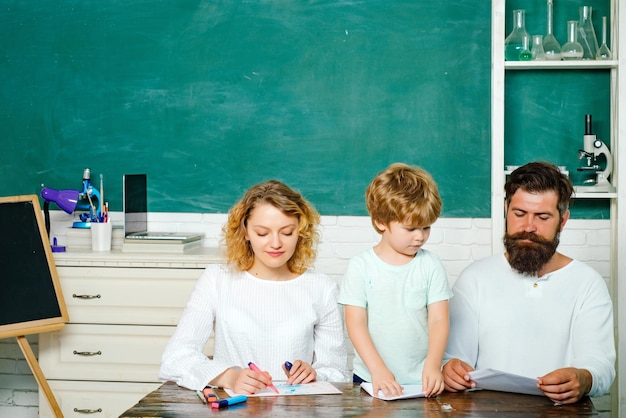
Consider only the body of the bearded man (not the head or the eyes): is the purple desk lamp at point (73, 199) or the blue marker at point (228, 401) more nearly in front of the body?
the blue marker

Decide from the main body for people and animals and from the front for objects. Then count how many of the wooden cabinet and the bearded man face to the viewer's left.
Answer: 0

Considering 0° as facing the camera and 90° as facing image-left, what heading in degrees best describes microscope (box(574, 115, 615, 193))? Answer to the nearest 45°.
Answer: approximately 90°

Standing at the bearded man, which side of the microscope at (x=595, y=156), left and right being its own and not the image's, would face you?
left

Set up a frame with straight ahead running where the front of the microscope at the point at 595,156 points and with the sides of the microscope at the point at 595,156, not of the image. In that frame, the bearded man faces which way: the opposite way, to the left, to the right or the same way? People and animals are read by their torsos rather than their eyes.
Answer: to the left

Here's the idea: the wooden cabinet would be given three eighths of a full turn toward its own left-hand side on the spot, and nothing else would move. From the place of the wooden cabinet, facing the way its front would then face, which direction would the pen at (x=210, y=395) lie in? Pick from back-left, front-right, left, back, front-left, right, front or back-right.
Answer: back-right

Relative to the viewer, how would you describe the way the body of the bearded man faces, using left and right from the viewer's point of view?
facing the viewer
